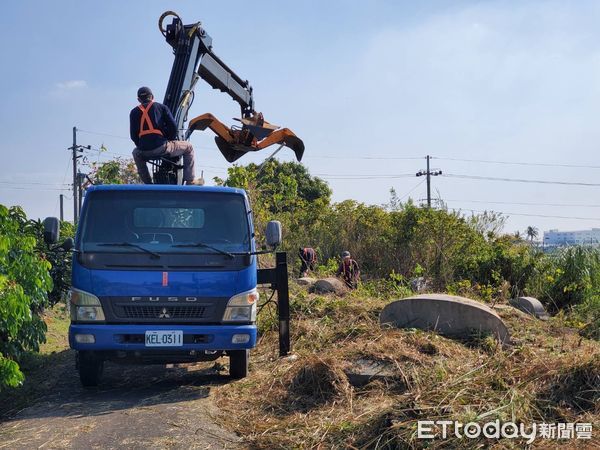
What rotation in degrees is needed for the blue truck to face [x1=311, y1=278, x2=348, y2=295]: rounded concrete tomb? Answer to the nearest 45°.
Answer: approximately 135° to its left

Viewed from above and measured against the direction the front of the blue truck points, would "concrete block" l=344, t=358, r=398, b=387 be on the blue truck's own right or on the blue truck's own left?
on the blue truck's own left

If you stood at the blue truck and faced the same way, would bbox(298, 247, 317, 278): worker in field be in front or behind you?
behind

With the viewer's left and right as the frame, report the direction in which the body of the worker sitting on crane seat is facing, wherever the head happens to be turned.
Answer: facing away from the viewer and to the right of the viewer

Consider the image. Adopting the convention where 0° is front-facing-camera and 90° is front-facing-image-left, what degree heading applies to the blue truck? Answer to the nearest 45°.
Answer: approximately 0°

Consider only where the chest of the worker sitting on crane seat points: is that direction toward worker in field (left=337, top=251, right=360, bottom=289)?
yes

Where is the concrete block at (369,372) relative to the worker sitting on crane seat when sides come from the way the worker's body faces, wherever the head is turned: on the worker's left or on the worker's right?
on the worker's right

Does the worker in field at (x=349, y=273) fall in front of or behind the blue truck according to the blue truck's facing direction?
behind

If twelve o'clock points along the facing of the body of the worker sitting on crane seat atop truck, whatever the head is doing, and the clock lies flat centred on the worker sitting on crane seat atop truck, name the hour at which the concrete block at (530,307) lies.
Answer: The concrete block is roughly at 1 o'clock from the worker sitting on crane seat atop truck.

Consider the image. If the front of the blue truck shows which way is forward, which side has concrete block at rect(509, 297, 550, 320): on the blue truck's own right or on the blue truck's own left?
on the blue truck's own left

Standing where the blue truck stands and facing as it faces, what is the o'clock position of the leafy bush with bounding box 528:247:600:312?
The leafy bush is roughly at 8 o'clock from the blue truck.

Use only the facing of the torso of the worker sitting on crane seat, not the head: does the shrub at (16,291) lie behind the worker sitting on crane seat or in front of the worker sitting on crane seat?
behind

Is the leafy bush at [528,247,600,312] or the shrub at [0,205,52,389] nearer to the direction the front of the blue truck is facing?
the shrub
